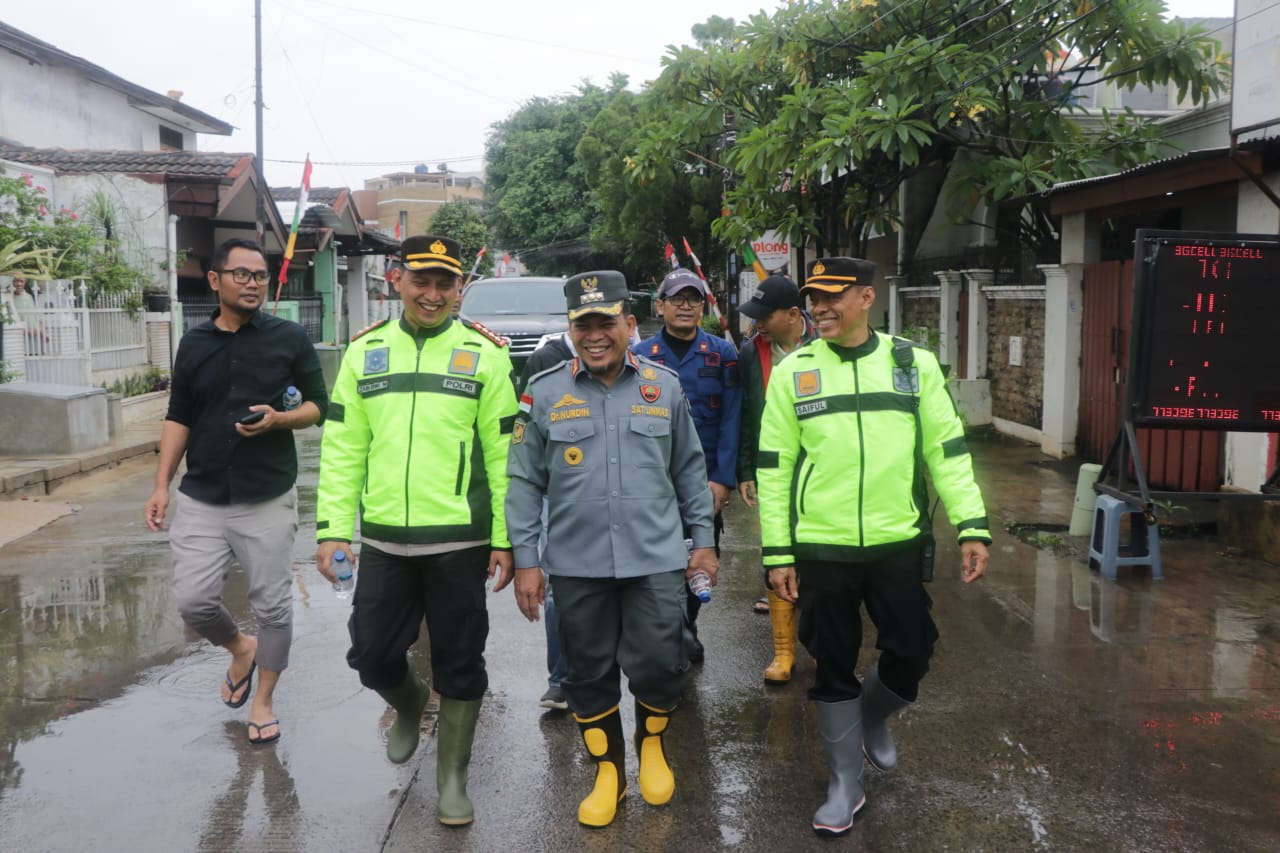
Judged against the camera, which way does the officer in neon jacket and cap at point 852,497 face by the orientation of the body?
toward the camera

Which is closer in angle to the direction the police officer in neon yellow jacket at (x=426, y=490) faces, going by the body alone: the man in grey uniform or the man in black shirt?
the man in grey uniform

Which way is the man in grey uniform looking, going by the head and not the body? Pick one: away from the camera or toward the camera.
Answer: toward the camera

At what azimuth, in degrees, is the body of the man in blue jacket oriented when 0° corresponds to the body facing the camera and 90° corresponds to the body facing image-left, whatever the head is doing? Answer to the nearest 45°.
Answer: approximately 0°

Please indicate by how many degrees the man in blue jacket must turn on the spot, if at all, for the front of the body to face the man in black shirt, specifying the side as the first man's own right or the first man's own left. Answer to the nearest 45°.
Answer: approximately 45° to the first man's own right

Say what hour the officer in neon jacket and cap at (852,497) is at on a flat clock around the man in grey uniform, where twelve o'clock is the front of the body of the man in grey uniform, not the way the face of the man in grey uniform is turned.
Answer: The officer in neon jacket and cap is roughly at 9 o'clock from the man in grey uniform.

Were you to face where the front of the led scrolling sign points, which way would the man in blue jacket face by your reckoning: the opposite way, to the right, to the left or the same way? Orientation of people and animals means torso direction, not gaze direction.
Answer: the same way

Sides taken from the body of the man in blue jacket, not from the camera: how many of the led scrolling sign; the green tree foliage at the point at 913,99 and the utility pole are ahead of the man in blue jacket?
0

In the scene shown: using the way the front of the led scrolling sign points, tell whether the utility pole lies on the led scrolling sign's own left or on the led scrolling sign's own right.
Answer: on the led scrolling sign's own right

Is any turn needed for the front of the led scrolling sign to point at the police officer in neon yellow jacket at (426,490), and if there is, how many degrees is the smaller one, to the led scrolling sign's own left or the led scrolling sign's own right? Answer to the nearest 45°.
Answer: approximately 45° to the led scrolling sign's own right

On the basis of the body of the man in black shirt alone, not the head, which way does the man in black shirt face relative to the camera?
toward the camera

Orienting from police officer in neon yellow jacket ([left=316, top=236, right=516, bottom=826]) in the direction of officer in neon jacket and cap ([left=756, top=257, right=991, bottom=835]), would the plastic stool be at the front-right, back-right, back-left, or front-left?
front-left

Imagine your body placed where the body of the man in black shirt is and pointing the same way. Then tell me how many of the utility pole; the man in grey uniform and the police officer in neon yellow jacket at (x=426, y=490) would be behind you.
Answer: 1

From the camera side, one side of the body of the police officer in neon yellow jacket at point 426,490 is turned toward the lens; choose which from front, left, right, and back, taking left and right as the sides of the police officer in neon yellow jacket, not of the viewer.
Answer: front

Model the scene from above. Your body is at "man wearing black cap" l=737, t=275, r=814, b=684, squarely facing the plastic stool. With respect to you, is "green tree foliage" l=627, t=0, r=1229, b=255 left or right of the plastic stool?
left

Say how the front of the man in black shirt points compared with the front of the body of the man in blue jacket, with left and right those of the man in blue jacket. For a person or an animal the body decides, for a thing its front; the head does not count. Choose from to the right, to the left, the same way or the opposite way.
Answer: the same way
